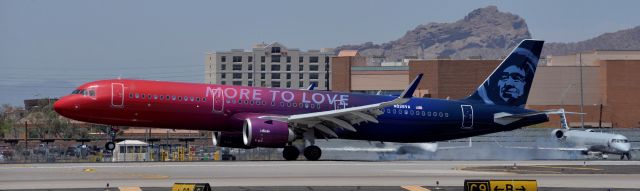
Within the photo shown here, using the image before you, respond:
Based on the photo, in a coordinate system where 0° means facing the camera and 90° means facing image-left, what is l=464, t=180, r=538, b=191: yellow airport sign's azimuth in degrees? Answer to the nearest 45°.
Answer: approximately 0°
